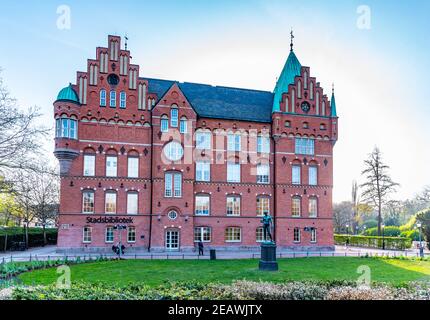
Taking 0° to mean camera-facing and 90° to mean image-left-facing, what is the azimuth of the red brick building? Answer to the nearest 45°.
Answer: approximately 0°

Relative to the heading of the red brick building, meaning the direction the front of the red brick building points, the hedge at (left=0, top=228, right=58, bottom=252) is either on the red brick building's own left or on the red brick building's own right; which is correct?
on the red brick building's own right
